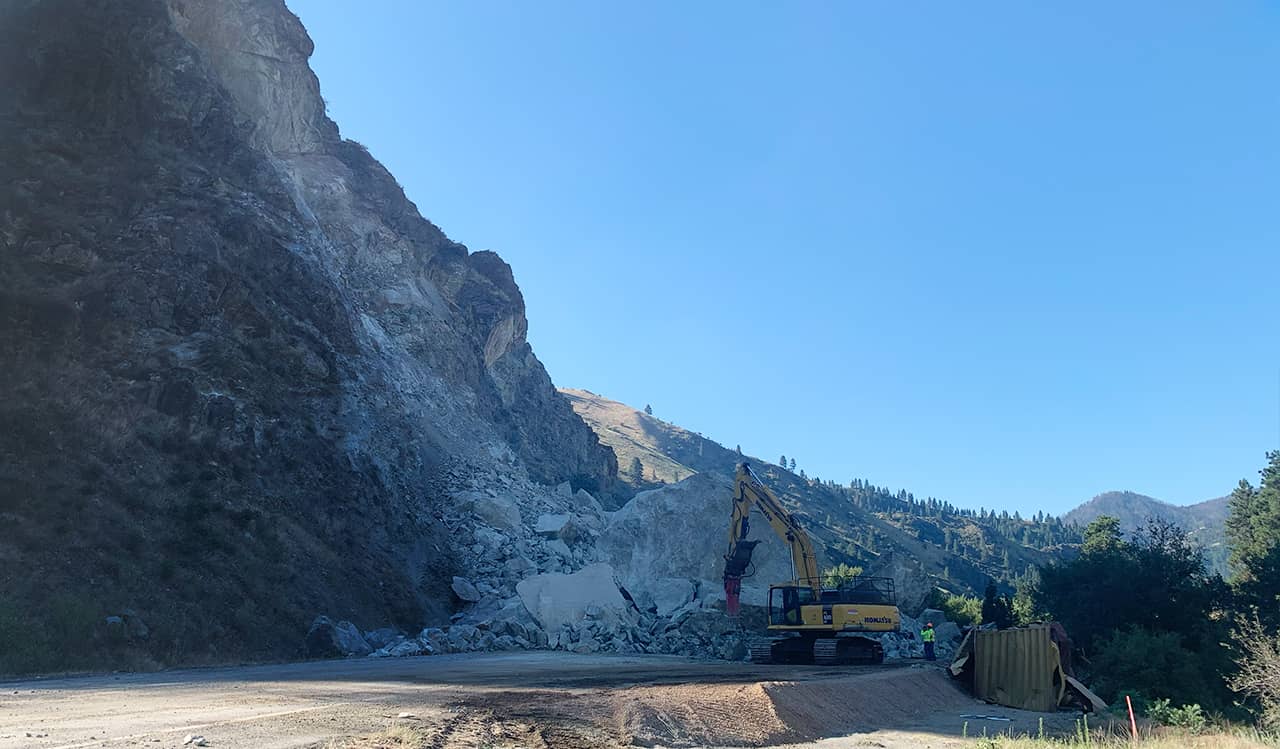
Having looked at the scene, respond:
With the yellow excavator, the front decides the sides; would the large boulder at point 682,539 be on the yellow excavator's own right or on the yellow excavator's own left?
on the yellow excavator's own right

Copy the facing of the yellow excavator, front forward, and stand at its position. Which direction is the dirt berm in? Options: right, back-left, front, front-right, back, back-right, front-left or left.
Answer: left

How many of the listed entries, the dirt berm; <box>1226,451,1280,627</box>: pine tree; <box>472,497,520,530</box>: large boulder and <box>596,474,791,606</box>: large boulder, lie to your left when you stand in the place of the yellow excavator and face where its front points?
1

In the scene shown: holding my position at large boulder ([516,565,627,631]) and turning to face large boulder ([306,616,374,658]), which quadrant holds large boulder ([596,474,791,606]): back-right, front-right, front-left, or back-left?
back-right

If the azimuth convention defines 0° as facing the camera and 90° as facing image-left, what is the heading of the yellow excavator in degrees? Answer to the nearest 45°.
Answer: approximately 90°

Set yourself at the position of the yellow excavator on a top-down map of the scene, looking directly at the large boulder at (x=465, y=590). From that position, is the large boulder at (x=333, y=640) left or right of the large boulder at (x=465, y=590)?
left

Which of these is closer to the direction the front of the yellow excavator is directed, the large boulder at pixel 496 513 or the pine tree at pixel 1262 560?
the large boulder

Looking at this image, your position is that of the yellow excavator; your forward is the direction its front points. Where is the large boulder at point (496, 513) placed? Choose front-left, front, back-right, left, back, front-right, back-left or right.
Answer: front-right

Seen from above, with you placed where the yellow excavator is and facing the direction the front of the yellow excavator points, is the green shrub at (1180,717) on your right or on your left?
on your left

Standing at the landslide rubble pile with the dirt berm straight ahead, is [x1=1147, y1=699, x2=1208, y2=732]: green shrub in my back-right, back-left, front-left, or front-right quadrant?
front-left

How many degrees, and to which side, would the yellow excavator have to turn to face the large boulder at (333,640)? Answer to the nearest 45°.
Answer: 0° — it already faces it

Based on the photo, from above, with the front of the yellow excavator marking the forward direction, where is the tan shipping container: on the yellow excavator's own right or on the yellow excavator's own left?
on the yellow excavator's own left

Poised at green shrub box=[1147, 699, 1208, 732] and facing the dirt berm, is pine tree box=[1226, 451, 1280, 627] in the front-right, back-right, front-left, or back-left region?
back-right

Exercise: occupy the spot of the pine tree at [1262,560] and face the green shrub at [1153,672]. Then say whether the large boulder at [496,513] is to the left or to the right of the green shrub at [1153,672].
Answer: right
